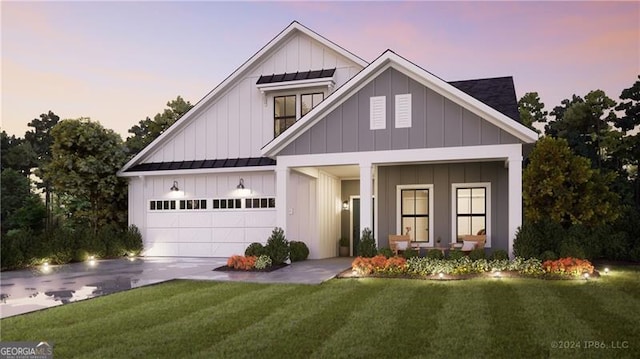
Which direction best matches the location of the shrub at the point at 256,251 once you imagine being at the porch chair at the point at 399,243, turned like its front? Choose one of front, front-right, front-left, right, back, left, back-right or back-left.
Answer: back-right

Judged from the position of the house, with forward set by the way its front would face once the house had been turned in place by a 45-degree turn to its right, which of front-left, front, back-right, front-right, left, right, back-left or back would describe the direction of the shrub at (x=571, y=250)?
left

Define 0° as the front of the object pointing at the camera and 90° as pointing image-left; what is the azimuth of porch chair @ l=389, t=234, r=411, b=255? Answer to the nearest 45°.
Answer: approximately 315°

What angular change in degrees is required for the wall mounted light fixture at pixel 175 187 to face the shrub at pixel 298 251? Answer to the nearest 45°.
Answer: approximately 45° to its left

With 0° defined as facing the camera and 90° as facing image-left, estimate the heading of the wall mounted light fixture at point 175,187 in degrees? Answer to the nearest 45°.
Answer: approximately 0°

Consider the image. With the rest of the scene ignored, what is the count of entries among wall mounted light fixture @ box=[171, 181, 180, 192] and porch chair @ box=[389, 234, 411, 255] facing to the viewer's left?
0

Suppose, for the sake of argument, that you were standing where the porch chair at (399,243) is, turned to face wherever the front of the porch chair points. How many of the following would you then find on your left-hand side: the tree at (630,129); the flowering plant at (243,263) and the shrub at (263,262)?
1

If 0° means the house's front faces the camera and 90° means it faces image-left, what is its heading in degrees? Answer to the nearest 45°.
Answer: approximately 0°

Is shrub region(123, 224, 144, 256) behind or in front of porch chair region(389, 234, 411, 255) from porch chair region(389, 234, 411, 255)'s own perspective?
behind

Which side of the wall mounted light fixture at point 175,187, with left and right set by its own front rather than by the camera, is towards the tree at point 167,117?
back
